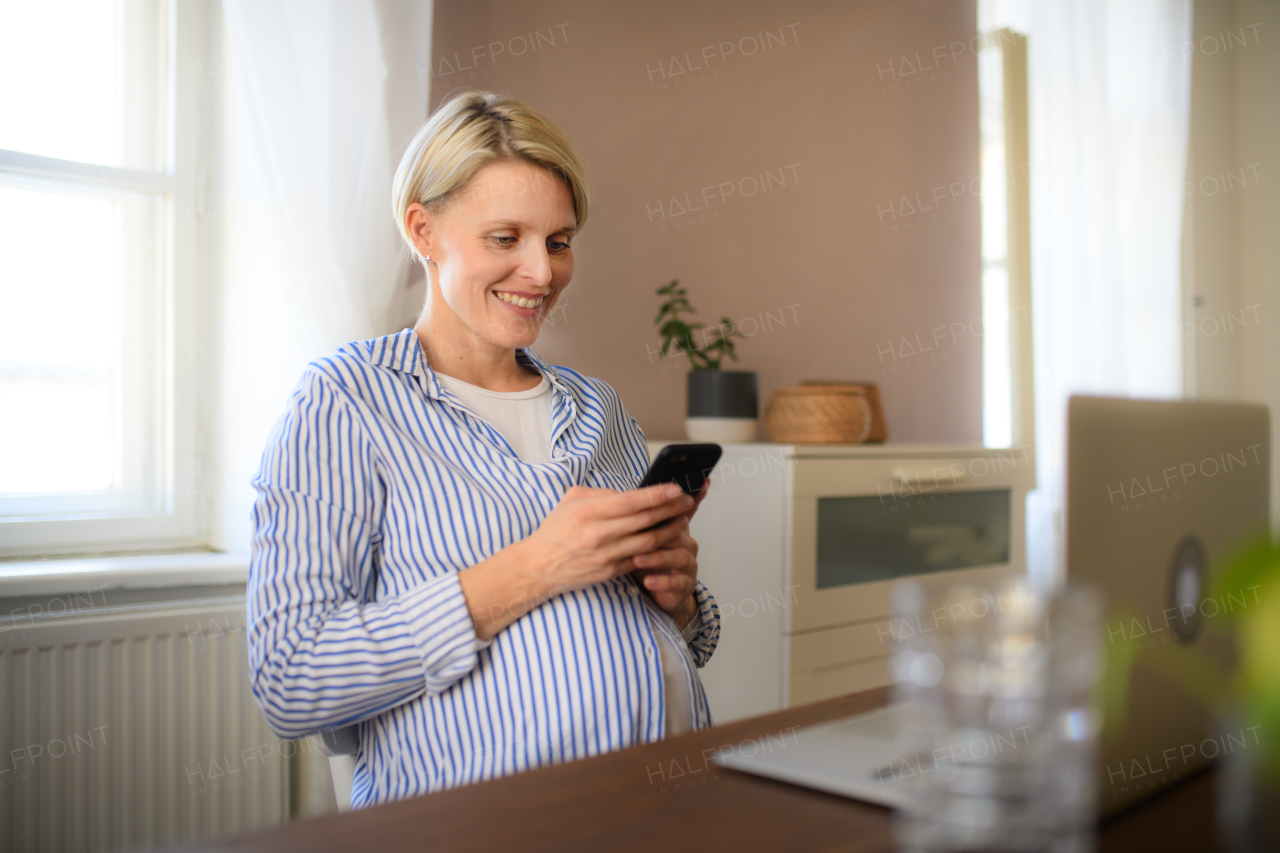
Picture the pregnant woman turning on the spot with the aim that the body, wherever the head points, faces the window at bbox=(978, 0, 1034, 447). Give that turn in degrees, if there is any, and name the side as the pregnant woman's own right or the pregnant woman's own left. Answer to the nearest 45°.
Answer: approximately 90° to the pregnant woman's own left

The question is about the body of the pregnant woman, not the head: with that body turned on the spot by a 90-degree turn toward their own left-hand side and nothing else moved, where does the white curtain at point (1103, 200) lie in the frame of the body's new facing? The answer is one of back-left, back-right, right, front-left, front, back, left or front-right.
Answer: front

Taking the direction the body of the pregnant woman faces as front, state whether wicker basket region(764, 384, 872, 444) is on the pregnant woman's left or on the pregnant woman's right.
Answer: on the pregnant woman's left

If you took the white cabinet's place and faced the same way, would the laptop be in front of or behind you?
in front

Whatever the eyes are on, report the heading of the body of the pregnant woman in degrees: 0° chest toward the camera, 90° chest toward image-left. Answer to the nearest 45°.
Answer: approximately 315°

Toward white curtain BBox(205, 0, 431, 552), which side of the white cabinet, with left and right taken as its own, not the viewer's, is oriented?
right

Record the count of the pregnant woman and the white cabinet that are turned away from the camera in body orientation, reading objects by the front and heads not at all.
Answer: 0

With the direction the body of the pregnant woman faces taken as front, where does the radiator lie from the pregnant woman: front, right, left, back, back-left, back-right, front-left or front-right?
back

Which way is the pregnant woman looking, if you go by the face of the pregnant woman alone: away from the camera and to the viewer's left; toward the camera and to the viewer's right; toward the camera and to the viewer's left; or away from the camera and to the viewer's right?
toward the camera and to the viewer's right

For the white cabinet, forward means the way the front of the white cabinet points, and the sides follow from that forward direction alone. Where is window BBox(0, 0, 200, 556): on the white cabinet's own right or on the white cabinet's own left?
on the white cabinet's own right

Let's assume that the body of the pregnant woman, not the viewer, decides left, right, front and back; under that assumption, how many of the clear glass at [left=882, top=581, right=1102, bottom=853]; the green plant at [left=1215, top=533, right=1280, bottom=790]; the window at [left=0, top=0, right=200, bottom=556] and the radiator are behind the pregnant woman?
2

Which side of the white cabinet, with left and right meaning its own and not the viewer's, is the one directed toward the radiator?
right

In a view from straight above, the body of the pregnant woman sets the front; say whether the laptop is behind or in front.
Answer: in front
